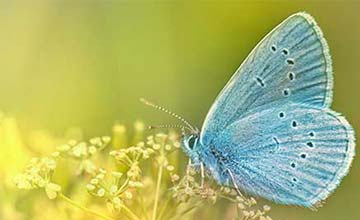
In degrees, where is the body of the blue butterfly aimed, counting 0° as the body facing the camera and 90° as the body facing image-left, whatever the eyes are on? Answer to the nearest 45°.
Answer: approximately 90°
